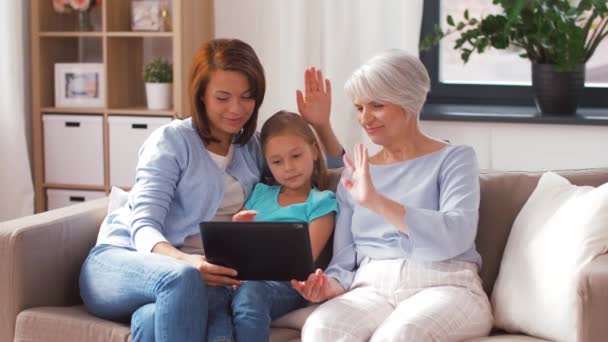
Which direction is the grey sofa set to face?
toward the camera

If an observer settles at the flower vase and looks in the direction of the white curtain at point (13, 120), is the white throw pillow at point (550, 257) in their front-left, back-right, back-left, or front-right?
back-left

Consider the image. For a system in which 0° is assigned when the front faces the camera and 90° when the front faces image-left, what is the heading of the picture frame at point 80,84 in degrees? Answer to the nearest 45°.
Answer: approximately 0°

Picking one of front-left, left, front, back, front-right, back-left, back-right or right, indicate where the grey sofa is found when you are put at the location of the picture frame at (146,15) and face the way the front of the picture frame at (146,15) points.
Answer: front

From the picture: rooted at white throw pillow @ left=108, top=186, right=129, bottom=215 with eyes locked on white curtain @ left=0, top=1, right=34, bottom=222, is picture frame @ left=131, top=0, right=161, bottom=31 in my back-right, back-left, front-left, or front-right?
front-right

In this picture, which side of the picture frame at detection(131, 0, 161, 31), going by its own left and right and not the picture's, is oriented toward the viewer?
front

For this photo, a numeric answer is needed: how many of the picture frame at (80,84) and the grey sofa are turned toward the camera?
2

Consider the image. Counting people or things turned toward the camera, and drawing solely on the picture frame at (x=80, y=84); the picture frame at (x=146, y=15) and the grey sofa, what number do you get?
3

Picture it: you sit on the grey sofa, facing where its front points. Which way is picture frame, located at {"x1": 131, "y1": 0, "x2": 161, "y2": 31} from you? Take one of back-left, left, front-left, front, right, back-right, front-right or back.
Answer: back

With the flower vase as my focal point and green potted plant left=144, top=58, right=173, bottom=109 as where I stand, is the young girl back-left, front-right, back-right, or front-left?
back-left

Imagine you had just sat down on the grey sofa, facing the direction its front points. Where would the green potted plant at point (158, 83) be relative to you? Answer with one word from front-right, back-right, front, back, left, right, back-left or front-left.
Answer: back
